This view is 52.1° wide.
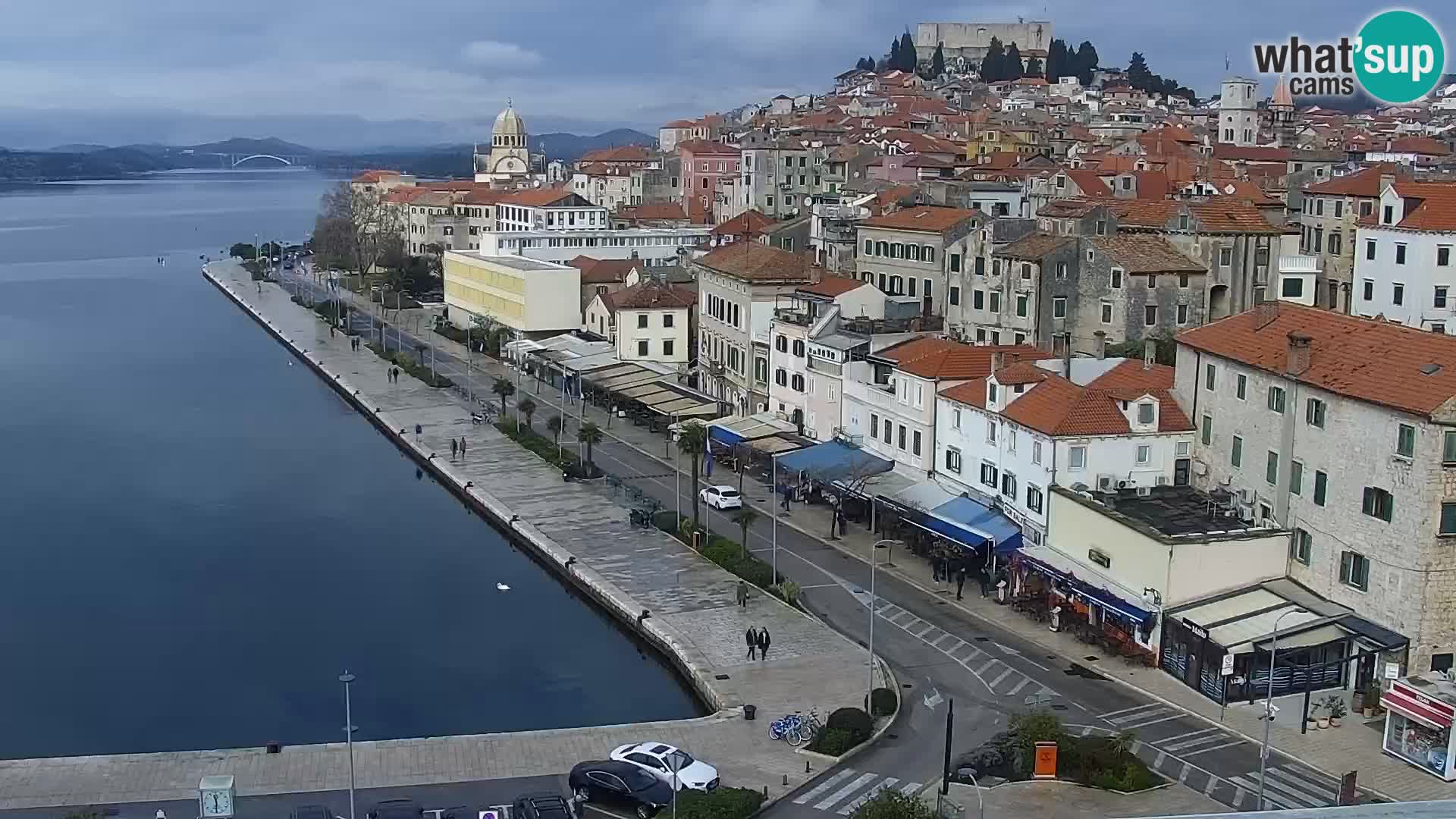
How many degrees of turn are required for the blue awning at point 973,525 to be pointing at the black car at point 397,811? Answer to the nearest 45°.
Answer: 0° — it already faces it

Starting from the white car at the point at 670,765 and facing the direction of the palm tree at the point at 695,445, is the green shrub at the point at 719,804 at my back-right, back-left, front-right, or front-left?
back-right

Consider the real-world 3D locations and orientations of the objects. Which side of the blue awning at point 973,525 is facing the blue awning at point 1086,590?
left

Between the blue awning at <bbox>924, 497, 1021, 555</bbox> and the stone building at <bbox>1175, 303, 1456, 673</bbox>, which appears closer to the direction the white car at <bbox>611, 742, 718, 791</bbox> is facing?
the stone building

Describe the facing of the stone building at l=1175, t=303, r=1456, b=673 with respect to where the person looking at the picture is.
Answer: facing the viewer and to the left of the viewer

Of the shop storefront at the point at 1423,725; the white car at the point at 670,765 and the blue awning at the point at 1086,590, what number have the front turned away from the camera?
0

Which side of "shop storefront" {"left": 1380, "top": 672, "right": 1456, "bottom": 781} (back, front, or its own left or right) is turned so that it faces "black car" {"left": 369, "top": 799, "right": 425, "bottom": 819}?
front

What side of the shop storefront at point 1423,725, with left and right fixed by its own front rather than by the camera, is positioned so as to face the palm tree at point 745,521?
right

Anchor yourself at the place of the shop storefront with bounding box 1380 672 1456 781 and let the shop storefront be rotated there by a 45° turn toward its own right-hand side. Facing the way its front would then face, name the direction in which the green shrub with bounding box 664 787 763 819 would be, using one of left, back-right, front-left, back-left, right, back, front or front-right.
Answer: front-left

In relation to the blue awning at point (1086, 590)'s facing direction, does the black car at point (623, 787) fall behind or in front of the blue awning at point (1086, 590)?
in front

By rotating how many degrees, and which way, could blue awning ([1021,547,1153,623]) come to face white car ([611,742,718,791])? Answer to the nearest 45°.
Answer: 0° — it already faces it

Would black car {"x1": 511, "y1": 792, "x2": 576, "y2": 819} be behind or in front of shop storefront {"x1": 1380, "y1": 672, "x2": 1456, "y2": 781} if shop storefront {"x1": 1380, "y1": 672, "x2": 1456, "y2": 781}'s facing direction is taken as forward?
in front

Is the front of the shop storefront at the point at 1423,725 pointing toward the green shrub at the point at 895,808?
yes

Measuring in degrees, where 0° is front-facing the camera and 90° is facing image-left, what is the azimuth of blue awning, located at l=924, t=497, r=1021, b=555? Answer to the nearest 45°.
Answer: approximately 45°

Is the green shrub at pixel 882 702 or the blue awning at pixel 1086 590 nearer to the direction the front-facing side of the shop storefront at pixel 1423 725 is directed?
the green shrub

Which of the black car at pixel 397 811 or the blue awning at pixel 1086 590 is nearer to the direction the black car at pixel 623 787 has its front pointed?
the blue awning

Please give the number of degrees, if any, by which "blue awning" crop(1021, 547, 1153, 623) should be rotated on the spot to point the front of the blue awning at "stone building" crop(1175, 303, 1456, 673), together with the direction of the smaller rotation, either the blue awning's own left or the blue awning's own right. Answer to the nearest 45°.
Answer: approximately 135° to the blue awning's own left
